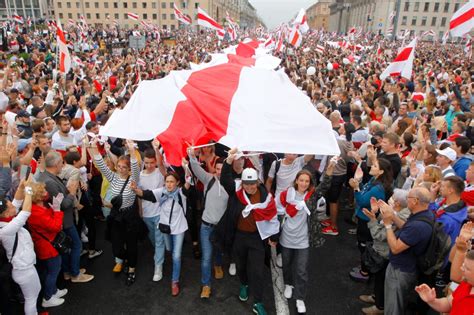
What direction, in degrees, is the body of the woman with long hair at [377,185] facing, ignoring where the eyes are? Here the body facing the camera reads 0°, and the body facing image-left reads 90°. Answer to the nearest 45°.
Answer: approximately 90°

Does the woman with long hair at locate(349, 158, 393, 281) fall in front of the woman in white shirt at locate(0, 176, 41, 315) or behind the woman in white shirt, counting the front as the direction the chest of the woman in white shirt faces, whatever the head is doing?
in front

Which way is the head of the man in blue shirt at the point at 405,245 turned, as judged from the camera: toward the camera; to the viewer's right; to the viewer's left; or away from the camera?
to the viewer's left

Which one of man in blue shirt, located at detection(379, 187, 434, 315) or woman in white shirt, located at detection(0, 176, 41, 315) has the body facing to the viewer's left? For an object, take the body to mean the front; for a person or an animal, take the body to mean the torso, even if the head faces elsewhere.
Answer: the man in blue shirt

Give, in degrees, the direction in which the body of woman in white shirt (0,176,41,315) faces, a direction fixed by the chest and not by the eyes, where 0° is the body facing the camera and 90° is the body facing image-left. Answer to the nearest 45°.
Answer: approximately 270°

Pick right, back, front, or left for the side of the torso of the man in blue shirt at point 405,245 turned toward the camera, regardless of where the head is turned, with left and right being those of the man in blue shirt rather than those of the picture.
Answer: left

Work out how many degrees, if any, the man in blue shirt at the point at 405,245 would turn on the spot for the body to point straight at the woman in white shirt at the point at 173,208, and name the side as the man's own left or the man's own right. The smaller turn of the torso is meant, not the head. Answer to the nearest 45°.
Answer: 0° — they already face them

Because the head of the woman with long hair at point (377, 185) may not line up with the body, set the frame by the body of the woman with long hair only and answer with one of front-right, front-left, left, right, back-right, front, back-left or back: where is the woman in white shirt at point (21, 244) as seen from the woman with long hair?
front-left

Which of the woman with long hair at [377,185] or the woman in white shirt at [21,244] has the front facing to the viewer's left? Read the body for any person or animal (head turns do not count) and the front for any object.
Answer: the woman with long hair

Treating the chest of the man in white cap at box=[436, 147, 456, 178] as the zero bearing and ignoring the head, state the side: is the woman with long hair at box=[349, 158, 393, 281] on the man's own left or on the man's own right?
on the man's own left
